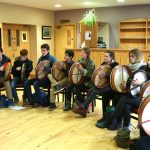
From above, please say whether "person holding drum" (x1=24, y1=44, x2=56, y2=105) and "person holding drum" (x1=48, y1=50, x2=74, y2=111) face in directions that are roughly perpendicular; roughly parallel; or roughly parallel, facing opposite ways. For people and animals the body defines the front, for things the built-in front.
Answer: roughly parallel

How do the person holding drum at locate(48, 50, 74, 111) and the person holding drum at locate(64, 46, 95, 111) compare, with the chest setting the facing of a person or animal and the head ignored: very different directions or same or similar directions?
same or similar directions

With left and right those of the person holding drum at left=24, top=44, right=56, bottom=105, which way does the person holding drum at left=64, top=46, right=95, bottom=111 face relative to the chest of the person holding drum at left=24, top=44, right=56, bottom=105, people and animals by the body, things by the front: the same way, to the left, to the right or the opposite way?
the same way

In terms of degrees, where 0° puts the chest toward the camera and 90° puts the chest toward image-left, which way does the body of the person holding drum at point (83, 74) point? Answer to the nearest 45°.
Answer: approximately 45°

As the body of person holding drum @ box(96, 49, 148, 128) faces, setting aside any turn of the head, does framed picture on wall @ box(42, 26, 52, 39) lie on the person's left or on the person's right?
on the person's right

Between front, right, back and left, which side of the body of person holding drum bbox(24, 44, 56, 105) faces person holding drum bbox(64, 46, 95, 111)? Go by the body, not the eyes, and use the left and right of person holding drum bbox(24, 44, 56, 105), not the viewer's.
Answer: left

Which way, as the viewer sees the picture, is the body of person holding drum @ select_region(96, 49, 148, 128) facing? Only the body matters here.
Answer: to the viewer's left

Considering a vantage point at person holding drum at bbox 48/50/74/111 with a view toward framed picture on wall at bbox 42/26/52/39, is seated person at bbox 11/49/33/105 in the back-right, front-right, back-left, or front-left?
front-left

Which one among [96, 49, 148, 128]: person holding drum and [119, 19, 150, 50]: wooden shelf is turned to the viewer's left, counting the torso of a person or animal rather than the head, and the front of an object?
the person holding drum

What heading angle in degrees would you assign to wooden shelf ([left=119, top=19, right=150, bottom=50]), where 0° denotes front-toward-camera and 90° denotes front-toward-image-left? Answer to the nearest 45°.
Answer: approximately 0°

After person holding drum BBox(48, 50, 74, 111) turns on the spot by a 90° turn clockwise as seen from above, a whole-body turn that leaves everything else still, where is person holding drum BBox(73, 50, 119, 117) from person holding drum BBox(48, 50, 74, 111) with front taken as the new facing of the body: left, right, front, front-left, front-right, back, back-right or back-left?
back

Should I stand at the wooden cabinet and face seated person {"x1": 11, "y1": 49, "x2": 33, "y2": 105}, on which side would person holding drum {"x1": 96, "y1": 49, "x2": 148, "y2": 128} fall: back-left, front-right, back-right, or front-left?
front-left
